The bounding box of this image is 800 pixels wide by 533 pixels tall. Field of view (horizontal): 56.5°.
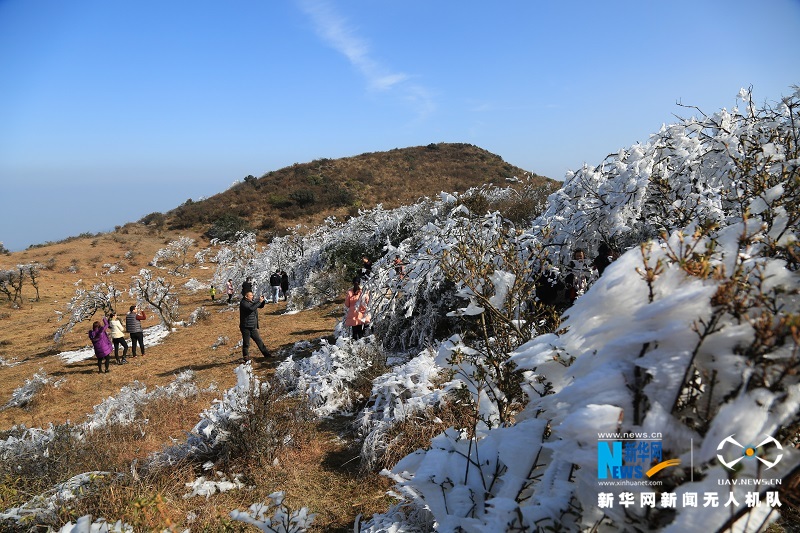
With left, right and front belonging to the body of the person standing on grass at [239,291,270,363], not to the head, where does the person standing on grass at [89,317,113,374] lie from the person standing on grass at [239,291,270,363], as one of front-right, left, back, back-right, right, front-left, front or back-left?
back-left

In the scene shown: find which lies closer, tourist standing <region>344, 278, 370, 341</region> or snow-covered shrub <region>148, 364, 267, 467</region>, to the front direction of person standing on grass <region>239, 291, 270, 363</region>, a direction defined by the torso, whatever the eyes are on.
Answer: the tourist standing

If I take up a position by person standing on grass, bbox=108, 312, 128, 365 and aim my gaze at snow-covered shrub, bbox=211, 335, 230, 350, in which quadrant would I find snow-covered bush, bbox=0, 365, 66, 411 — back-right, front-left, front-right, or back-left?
back-right

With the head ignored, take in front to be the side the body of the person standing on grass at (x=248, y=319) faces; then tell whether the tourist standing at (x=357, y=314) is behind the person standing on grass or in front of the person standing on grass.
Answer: in front

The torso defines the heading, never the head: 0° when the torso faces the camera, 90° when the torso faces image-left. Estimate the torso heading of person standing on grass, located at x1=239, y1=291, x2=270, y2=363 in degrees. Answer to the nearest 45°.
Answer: approximately 270°
